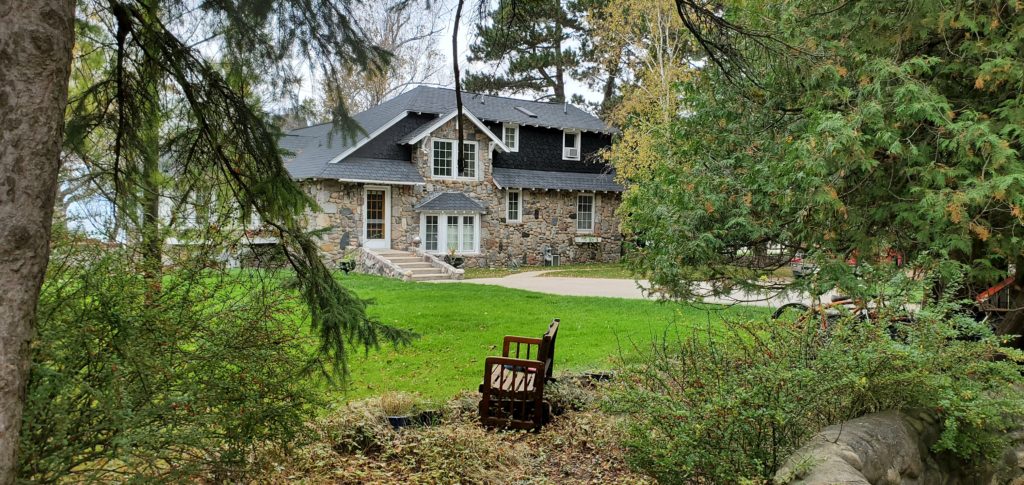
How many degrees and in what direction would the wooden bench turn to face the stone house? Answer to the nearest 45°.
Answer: approximately 90° to its right

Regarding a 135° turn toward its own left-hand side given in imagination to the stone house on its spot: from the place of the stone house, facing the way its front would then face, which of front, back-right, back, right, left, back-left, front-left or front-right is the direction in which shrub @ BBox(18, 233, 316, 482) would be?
back-right

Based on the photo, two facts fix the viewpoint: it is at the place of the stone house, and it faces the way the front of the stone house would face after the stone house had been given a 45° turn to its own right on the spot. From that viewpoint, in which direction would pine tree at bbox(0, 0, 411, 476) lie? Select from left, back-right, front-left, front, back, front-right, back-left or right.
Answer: front-left

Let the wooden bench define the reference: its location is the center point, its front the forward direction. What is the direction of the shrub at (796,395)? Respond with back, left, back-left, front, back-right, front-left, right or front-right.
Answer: back-left

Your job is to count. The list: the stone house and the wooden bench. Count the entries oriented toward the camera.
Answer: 1

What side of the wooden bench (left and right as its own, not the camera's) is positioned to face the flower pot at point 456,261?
right

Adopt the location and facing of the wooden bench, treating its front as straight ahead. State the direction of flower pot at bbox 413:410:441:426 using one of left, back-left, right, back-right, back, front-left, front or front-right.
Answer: front

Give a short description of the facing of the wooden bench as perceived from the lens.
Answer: facing to the left of the viewer

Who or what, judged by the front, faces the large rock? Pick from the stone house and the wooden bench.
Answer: the stone house

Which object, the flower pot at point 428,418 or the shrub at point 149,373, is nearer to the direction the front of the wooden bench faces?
the flower pot

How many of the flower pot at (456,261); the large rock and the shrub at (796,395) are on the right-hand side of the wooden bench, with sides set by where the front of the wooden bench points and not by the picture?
1

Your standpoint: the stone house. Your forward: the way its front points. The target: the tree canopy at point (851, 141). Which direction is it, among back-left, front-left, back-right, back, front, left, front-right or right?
front

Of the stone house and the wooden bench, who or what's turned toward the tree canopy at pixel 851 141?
the stone house

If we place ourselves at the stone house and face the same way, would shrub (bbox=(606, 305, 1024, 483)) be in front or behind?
in front

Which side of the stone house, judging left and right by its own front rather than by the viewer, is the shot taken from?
front

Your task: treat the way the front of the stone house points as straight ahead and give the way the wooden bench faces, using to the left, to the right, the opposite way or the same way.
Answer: to the right

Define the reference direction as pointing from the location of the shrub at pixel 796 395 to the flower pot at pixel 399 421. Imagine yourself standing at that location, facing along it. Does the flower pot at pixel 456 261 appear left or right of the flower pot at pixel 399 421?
right
